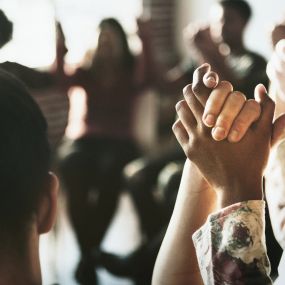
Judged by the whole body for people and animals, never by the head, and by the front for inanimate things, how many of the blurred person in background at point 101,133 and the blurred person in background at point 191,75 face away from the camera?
0

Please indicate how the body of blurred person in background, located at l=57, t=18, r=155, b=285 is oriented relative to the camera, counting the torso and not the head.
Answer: toward the camera

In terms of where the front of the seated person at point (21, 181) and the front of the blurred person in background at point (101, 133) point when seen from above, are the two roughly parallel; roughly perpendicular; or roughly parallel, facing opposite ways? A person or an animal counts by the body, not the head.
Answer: roughly parallel, facing opposite ways

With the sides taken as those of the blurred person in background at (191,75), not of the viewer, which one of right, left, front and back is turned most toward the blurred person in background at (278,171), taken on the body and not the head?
left

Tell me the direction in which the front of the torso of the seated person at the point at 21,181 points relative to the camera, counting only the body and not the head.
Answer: away from the camera

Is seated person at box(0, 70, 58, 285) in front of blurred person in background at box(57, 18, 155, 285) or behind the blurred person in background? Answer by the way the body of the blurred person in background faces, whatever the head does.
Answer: in front
